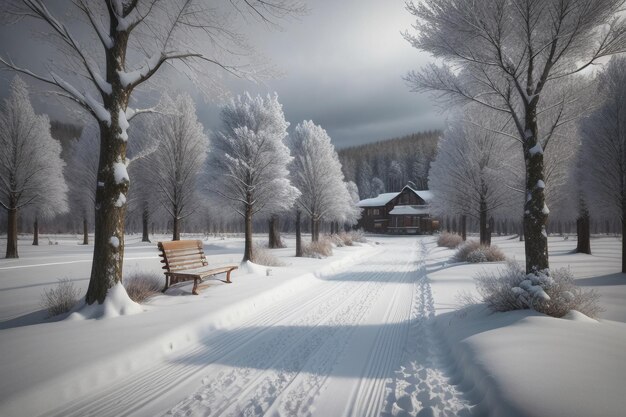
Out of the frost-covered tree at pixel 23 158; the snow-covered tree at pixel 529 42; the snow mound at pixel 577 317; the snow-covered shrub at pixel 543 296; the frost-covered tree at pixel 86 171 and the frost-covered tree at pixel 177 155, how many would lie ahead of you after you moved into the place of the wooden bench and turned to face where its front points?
3

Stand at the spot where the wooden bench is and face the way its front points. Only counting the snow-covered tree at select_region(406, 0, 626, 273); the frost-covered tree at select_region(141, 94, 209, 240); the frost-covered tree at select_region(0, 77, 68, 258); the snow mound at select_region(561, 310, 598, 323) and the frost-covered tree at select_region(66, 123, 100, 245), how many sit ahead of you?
2

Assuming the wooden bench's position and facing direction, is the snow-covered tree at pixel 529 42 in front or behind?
in front

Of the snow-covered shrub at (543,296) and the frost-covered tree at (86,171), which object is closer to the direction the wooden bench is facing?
the snow-covered shrub

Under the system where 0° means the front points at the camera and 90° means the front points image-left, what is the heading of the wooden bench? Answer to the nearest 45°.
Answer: approximately 315°

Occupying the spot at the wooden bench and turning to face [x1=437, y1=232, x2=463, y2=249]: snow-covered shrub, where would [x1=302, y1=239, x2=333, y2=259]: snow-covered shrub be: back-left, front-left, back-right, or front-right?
front-left

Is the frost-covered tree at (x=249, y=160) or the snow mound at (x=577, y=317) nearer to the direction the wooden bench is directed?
the snow mound

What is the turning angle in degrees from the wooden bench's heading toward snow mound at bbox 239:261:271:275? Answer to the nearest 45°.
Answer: approximately 90° to its left

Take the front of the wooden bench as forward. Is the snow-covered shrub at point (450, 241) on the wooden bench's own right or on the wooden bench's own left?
on the wooden bench's own left

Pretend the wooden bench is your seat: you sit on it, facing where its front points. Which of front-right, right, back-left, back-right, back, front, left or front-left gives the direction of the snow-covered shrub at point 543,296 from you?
front

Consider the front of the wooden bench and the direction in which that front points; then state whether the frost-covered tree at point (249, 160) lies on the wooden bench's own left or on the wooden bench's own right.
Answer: on the wooden bench's own left

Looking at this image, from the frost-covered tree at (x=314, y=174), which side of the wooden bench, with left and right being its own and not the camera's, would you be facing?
left

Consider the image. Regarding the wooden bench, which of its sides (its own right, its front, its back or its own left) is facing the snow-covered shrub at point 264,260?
left

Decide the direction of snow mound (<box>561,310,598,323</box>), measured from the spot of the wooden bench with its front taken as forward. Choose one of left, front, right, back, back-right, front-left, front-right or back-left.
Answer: front
